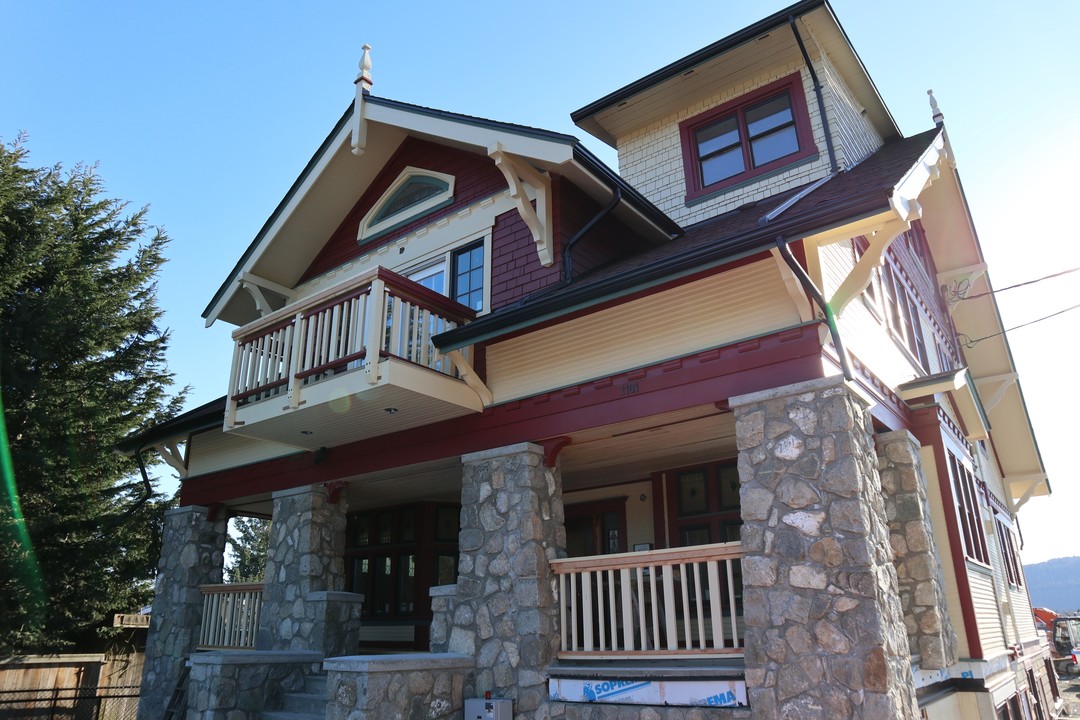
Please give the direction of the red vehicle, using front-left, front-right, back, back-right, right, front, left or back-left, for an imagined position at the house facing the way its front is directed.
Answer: back

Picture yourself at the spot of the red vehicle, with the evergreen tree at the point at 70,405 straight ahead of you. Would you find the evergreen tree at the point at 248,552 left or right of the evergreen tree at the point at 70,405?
right

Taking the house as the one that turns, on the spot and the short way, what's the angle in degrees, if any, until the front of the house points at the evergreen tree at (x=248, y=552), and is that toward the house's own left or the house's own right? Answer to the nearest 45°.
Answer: approximately 90° to the house's own right

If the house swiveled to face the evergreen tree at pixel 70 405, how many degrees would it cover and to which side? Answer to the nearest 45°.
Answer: approximately 90° to its right

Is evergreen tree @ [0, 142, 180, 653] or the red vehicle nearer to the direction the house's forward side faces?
the evergreen tree

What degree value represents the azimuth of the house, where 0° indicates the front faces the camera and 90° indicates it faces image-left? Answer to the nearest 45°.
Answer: approximately 45°
